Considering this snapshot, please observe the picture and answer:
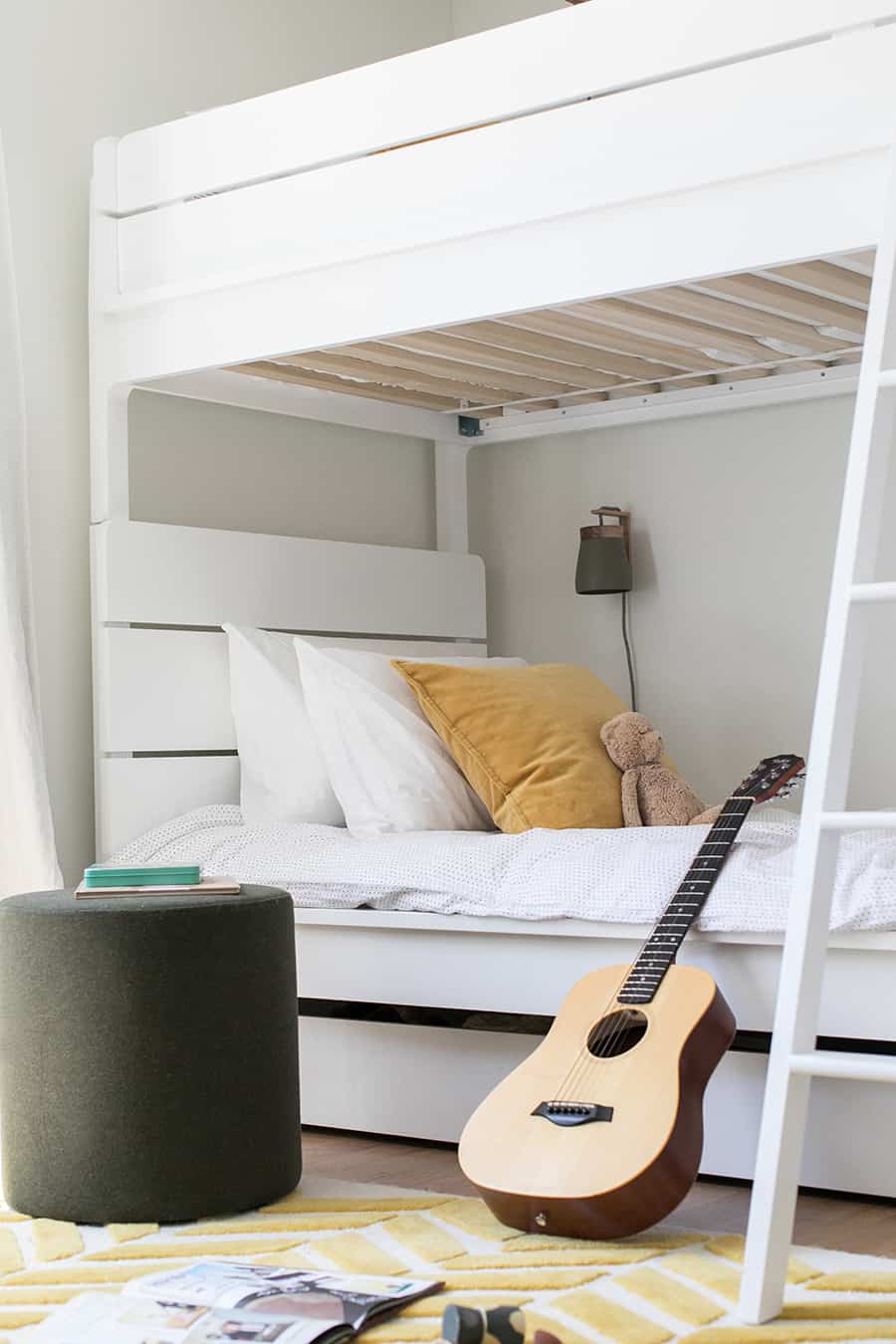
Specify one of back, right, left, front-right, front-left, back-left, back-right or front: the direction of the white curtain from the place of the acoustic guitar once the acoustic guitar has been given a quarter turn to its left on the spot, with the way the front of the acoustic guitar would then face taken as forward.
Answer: back

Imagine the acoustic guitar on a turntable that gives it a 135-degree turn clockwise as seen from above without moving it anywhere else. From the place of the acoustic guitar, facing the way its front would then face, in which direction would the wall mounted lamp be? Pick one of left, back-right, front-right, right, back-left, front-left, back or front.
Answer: front

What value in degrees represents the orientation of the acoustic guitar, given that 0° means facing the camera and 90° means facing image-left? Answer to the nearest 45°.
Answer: approximately 45°
